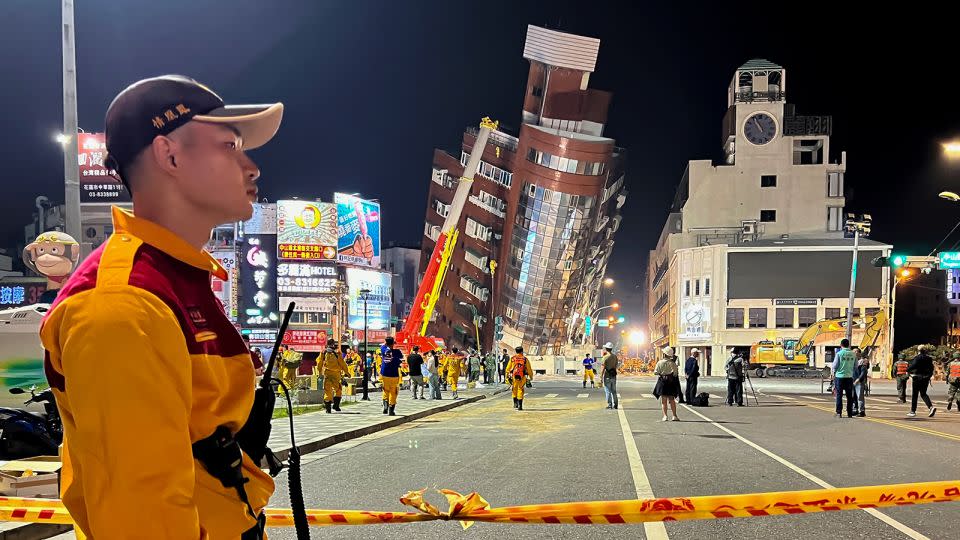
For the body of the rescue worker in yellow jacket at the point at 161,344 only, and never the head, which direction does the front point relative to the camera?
to the viewer's right

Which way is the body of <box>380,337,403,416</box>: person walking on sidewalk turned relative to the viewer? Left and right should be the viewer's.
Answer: facing away from the viewer

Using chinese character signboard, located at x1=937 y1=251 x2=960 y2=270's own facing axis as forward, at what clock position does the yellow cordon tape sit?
The yellow cordon tape is roughly at 12 o'clock from the chinese character signboard.

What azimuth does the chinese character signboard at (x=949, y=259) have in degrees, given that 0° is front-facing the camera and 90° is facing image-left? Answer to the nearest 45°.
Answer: approximately 0°

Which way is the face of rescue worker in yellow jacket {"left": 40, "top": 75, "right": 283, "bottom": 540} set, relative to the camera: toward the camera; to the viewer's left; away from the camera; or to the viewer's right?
to the viewer's right

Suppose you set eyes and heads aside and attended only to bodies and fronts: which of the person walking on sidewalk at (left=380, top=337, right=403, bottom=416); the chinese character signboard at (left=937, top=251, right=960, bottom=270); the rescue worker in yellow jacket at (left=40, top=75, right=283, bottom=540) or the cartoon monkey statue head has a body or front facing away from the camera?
the person walking on sidewalk
